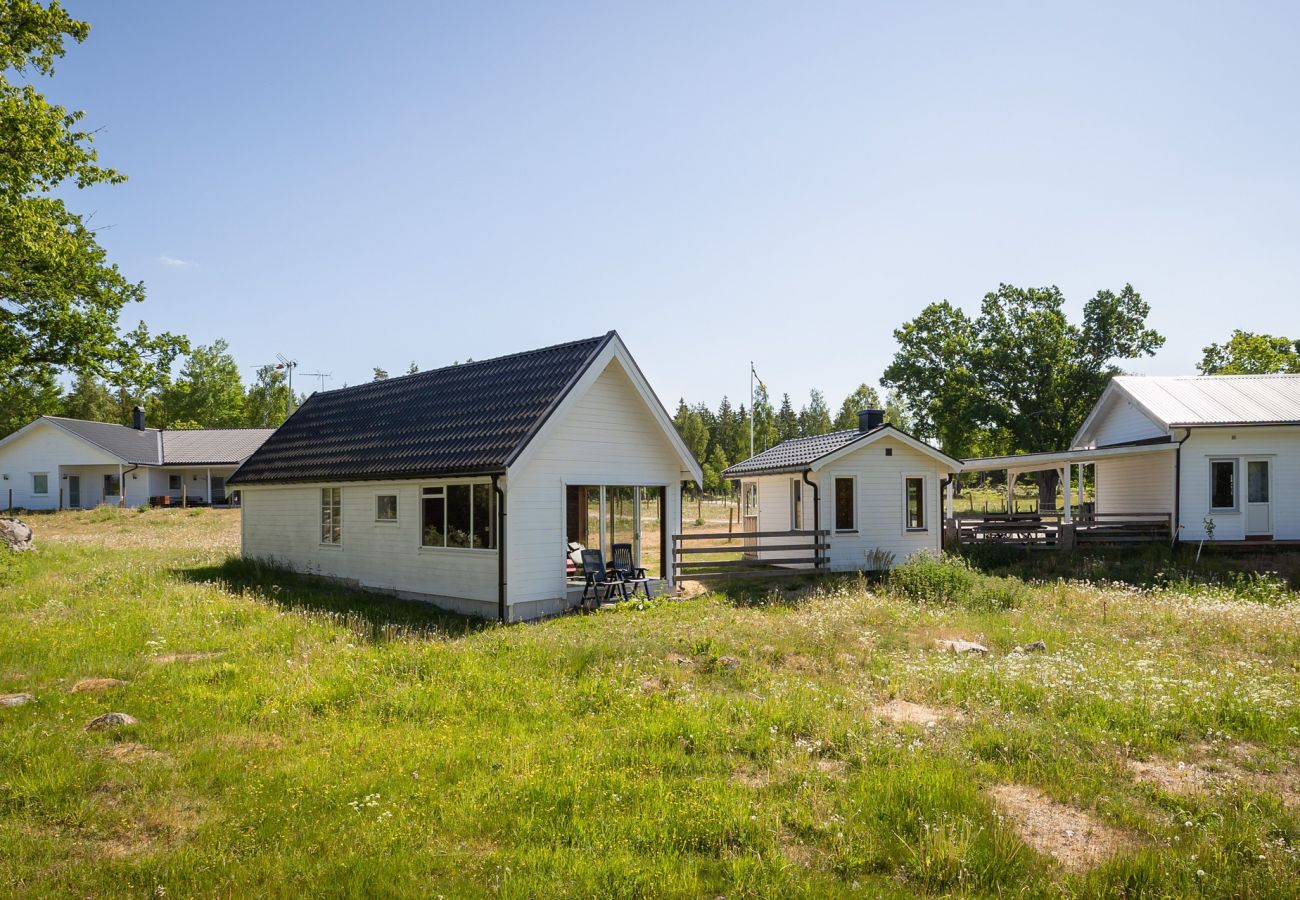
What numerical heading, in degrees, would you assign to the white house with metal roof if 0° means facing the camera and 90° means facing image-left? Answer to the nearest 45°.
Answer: approximately 0°

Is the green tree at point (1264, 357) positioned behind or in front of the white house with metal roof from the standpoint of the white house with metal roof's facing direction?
behind

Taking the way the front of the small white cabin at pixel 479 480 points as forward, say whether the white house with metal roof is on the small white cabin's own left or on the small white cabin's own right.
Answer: on the small white cabin's own left

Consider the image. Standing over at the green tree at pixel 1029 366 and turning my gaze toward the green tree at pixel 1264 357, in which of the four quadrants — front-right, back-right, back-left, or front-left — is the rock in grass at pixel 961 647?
back-right
